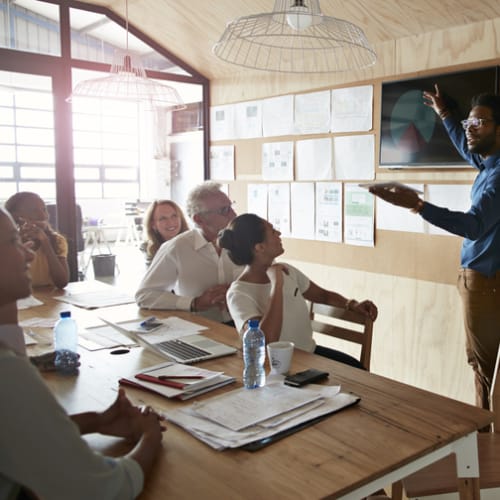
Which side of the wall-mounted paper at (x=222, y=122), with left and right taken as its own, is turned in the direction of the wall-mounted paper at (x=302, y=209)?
left

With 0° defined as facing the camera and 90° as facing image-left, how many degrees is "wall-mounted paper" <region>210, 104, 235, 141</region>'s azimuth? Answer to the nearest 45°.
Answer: approximately 45°

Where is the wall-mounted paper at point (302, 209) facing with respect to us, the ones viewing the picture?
facing the viewer and to the left of the viewer

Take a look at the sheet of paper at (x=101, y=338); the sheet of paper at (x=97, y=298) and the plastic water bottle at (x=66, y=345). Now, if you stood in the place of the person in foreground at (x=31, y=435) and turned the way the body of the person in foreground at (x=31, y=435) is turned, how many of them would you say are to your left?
3

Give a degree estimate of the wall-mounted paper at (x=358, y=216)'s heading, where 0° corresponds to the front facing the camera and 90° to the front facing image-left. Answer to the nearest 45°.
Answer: approximately 45°

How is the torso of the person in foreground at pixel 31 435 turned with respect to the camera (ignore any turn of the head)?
to the viewer's right

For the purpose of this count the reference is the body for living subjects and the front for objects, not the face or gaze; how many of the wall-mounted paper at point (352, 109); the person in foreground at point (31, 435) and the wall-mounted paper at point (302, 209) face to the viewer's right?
1

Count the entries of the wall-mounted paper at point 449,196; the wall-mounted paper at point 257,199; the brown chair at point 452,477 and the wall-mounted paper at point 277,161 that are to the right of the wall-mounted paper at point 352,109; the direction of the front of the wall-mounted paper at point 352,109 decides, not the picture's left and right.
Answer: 2

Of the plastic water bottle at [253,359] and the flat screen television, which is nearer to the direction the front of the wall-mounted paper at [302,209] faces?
the plastic water bottle

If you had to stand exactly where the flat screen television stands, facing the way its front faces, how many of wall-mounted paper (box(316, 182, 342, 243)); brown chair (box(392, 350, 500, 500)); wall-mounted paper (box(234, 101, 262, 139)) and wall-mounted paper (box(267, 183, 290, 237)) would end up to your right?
3

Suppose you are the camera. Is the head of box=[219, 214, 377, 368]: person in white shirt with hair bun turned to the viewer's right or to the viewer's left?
to the viewer's right

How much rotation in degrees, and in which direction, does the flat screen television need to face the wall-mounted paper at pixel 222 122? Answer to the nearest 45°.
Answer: approximately 90° to its right

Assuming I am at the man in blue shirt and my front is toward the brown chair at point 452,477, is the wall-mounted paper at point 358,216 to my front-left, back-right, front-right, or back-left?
back-right
